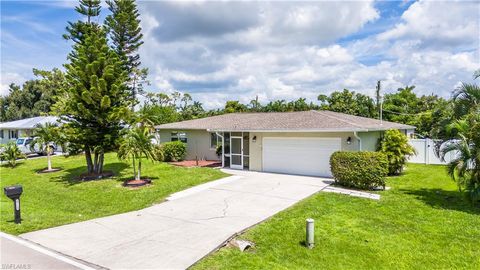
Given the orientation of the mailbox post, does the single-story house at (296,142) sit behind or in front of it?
behind

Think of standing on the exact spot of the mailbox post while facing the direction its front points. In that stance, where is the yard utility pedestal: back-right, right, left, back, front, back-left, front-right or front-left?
back-left

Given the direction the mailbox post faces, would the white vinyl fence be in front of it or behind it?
behind

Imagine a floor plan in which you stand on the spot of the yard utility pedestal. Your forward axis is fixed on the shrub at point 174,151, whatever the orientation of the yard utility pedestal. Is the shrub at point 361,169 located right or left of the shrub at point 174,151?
right
